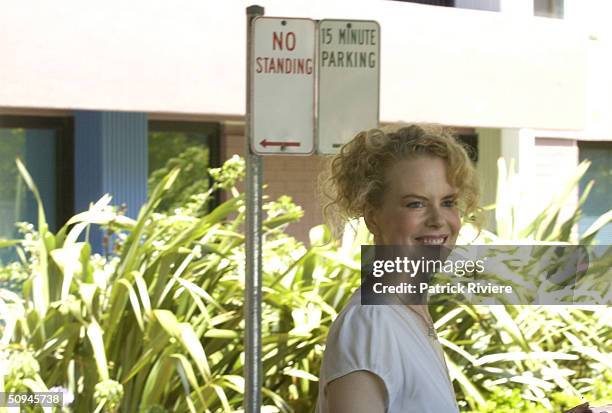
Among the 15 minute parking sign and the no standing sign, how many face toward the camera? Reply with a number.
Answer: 2

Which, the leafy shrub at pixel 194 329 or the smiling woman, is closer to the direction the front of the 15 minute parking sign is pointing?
the smiling woman

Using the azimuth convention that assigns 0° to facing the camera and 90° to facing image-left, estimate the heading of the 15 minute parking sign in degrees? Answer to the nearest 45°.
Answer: approximately 0°

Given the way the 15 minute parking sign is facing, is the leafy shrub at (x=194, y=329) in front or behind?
behind

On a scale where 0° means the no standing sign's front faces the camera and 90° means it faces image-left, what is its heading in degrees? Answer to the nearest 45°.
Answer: approximately 0°

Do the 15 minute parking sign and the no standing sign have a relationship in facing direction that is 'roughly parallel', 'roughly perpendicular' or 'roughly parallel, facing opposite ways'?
roughly parallel
